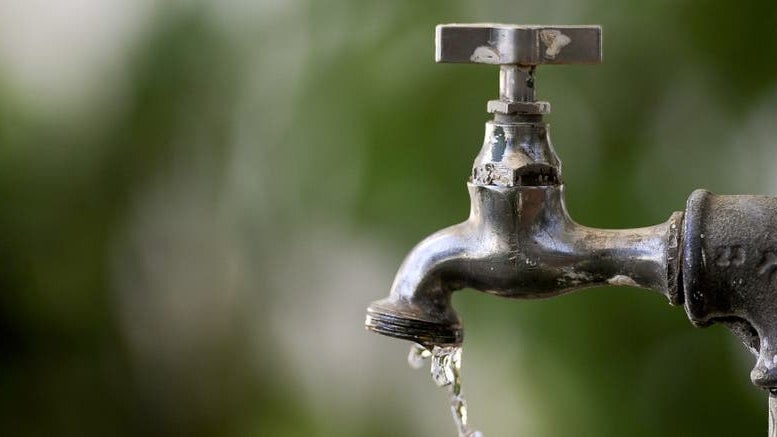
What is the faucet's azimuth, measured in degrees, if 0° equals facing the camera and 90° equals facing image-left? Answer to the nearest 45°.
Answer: approximately 90°
